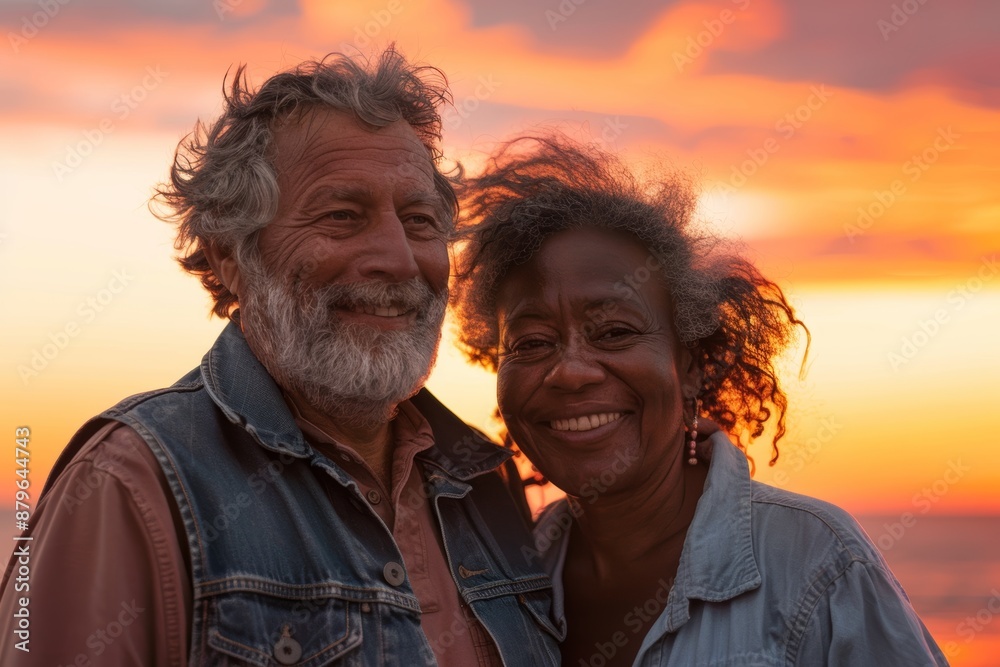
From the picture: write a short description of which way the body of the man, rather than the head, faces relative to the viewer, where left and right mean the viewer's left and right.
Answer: facing the viewer and to the right of the viewer

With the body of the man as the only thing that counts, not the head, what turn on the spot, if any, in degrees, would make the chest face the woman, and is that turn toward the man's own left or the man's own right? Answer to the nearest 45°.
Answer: approximately 45° to the man's own left

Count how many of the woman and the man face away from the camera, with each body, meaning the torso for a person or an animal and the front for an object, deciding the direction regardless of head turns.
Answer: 0

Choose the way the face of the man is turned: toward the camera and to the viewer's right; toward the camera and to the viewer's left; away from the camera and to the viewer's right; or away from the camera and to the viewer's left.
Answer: toward the camera and to the viewer's right
